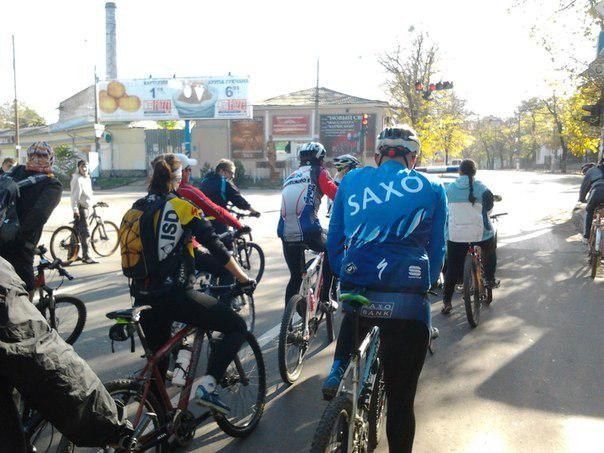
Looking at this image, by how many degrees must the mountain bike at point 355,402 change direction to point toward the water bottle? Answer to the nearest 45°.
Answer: approximately 90° to its left

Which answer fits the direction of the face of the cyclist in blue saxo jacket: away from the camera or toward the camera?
away from the camera

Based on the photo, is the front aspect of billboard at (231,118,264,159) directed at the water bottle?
yes

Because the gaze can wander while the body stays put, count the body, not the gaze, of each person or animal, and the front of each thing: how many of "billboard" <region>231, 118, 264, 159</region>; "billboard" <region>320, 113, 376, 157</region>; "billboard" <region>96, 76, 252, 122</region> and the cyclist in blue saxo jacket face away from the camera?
1

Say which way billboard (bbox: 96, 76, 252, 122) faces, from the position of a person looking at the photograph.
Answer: facing the viewer

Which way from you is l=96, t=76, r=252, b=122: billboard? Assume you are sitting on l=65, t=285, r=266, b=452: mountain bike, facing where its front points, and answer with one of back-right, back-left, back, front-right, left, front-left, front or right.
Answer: front-left

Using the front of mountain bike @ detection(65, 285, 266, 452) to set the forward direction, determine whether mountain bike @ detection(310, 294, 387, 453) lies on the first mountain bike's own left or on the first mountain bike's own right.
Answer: on the first mountain bike's own right

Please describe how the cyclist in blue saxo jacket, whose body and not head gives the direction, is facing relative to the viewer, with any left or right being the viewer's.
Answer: facing away from the viewer

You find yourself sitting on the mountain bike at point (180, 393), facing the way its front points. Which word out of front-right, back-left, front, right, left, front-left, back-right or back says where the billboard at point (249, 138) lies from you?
front-left

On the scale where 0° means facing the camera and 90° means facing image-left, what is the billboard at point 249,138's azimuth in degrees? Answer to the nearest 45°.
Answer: approximately 0°

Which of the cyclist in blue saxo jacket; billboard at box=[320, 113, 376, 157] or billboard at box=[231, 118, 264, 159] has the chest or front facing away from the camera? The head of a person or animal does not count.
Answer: the cyclist in blue saxo jacket

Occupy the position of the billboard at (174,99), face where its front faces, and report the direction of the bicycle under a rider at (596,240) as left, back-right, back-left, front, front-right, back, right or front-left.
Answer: front

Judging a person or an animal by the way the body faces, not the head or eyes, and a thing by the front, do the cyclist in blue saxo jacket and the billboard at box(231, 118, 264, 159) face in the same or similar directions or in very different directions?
very different directions

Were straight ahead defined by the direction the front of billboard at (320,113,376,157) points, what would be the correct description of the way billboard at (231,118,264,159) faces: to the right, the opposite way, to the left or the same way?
the same way

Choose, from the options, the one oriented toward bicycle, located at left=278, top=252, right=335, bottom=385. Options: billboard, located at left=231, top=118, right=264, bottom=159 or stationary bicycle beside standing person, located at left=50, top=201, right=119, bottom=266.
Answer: the billboard

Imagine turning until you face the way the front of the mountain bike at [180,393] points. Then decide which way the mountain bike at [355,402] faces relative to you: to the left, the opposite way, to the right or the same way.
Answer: the same way

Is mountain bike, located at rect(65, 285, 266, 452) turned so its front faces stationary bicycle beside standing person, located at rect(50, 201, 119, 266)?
no

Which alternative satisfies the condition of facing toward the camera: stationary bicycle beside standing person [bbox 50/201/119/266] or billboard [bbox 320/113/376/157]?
the billboard

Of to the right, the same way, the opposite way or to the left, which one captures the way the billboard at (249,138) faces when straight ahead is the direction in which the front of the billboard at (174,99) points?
the same way

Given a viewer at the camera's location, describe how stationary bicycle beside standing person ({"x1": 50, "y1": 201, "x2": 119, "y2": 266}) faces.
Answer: facing away from the viewer and to the right of the viewer

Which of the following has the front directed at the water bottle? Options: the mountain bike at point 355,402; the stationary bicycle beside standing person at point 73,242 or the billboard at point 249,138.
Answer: the billboard
